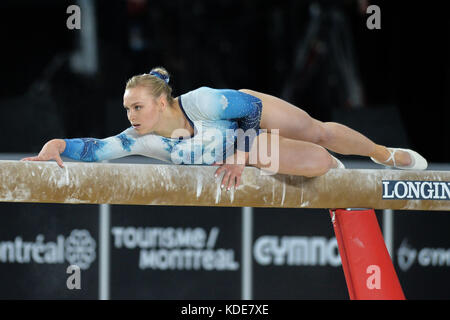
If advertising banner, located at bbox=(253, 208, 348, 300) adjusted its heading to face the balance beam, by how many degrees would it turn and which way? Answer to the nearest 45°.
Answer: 0° — it already faces it

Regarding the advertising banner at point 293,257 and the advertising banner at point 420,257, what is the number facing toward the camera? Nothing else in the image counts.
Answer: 2

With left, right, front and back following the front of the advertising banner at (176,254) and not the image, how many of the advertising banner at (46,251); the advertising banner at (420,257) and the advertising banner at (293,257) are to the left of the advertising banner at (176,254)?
2

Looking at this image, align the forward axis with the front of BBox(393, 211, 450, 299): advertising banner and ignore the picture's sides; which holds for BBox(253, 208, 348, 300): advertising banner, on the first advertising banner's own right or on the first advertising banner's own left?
on the first advertising banner's own right

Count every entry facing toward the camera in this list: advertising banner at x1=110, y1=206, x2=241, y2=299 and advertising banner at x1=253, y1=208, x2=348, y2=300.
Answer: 2

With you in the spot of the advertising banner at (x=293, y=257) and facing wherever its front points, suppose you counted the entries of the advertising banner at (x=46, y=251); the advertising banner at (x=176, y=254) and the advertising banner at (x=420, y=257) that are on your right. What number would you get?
2

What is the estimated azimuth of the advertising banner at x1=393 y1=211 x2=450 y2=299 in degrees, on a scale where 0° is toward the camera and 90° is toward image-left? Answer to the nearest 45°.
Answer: approximately 0°

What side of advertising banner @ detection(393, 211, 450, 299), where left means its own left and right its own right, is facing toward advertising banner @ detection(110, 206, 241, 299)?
right

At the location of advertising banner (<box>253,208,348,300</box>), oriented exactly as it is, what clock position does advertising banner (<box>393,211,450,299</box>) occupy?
advertising banner (<box>393,211,450,299</box>) is roughly at 9 o'clock from advertising banner (<box>253,208,348,300</box>).

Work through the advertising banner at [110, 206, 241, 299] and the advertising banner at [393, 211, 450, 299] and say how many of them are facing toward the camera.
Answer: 2
